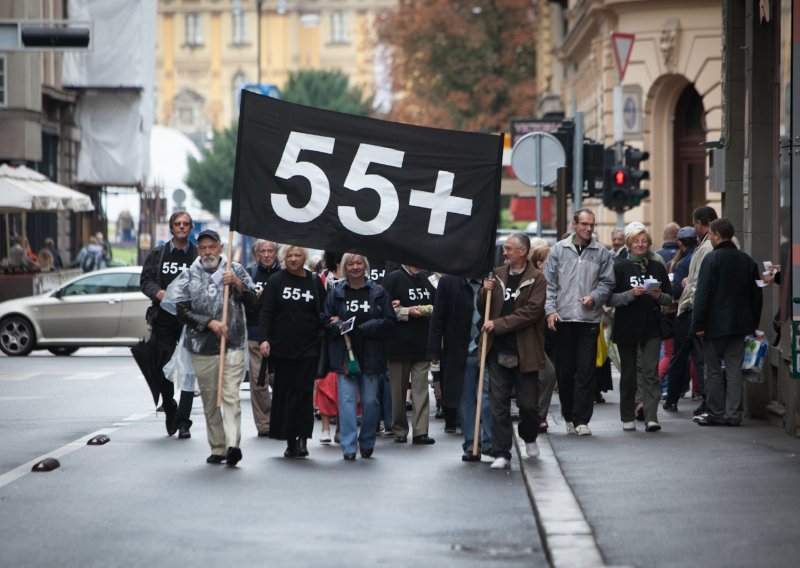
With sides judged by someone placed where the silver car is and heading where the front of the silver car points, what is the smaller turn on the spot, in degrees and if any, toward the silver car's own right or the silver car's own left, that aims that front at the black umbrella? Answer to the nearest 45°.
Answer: approximately 90° to the silver car's own left

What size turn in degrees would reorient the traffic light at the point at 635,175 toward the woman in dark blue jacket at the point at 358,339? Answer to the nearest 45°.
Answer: approximately 90° to its right

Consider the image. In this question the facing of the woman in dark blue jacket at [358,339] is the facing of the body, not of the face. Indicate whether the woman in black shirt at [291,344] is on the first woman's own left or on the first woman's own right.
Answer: on the first woman's own right

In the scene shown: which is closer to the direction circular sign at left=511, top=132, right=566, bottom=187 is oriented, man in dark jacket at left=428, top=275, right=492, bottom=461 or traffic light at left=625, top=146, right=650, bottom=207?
the traffic light

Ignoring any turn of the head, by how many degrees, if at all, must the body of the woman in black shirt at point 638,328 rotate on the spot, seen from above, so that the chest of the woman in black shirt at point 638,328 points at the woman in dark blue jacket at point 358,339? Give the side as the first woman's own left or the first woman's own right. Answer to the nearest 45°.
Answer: approximately 45° to the first woman's own right
